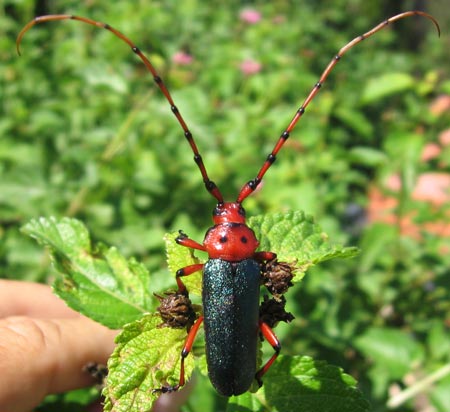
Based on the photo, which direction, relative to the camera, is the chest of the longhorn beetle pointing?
away from the camera

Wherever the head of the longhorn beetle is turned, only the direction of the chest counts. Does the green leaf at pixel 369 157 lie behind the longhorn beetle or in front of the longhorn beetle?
in front
